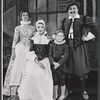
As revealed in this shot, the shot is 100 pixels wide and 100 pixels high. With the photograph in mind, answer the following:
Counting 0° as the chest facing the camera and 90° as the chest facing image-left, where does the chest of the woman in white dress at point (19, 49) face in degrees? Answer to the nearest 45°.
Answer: approximately 0°

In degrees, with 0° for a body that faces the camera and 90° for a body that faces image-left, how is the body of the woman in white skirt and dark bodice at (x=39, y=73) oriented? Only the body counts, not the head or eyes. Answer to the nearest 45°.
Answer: approximately 0°

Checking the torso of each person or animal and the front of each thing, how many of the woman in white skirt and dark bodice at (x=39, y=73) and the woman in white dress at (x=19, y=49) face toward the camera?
2
